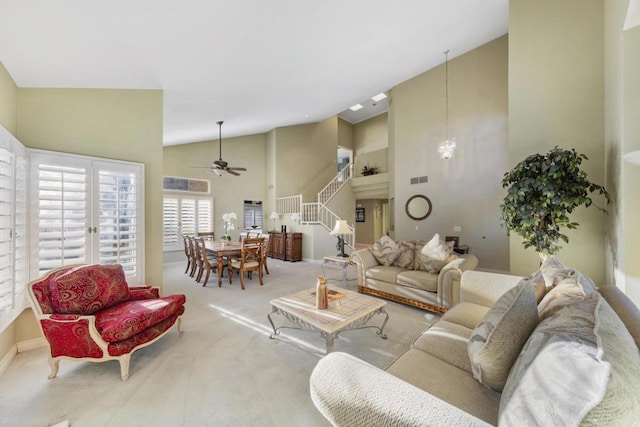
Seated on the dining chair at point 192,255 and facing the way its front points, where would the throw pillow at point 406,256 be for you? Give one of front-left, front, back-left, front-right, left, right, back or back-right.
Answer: front-right

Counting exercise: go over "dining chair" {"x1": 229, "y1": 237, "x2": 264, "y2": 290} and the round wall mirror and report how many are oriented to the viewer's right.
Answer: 0

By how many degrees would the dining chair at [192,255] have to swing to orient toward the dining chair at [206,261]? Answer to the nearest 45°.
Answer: approximately 90° to its right

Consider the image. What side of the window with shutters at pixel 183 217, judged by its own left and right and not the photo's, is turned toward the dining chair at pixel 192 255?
front

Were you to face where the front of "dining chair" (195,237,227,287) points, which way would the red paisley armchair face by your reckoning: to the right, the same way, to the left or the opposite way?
to the right

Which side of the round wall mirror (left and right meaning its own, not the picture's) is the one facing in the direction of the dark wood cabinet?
right

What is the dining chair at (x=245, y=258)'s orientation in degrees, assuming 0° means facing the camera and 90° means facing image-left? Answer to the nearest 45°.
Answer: approximately 135°

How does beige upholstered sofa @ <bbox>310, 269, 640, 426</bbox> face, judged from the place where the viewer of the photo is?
facing to the left of the viewer

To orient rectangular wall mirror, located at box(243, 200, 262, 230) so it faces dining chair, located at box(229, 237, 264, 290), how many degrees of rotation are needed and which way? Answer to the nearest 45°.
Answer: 0° — it already faces it

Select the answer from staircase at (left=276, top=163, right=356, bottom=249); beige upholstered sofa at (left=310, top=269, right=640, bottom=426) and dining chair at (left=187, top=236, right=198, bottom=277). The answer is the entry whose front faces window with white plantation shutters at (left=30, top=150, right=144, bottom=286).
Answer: the beige upholstered sofa

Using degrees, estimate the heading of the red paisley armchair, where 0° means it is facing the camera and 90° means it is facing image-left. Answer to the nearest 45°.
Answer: approximately 315°

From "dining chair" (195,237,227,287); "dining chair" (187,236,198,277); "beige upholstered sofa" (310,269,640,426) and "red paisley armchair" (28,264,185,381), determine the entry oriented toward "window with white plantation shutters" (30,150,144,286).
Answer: the beige upholstered sofa

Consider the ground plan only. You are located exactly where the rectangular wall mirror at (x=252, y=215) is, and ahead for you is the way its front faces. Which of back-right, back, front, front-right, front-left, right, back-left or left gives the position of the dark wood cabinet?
front-left

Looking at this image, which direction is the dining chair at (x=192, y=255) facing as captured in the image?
to the viewer's right
